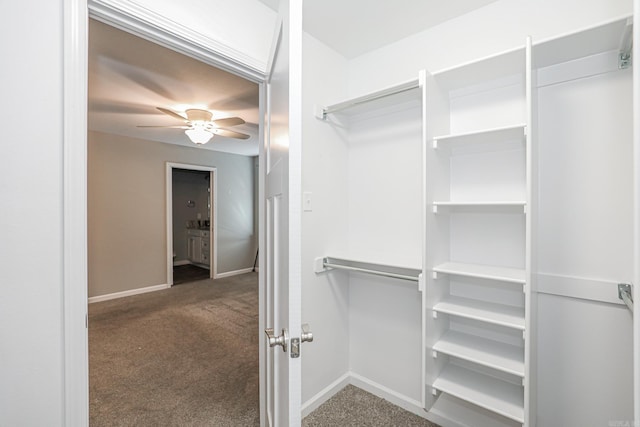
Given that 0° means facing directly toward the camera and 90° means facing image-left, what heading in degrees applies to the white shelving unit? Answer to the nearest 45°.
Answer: approximately 45°

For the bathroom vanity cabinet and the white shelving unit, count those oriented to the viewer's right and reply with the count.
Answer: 0

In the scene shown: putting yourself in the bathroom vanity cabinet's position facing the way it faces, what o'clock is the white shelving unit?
The white shelving unit is roughly at 10 o'clock from the bathroom vanity cabinet.

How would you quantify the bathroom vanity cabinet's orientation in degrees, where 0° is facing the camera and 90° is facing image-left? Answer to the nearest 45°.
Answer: approximately 45°

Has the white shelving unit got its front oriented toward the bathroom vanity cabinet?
no
